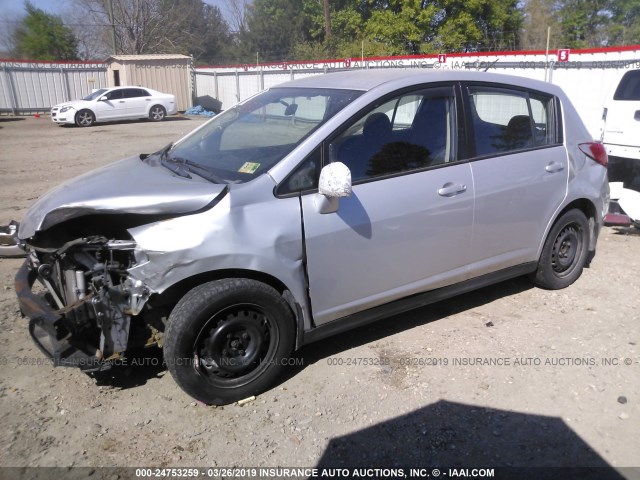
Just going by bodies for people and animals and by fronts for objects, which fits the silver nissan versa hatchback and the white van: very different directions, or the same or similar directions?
very different directions

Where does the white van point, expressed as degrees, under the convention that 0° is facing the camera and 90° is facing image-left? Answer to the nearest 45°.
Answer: approximately 180°

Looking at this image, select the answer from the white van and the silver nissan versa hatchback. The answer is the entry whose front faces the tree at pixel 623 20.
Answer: the white van

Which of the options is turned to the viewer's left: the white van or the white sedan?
the white sedan

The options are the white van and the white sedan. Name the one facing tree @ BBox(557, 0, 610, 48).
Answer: the white van

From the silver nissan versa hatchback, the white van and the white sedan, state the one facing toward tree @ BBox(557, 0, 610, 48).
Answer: the white van

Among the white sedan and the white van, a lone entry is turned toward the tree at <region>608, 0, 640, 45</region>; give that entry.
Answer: the white van

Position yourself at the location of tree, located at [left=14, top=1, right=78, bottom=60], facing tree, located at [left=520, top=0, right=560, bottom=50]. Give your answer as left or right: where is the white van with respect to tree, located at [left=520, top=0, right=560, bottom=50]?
right

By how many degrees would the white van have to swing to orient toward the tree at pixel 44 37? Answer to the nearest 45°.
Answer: approximately 45° to its left

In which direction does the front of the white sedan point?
to the viewer's left

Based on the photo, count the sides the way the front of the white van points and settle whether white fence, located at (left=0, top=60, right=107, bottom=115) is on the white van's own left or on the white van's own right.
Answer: on the white van's own left

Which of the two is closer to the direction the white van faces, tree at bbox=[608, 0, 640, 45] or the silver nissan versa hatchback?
the tree
